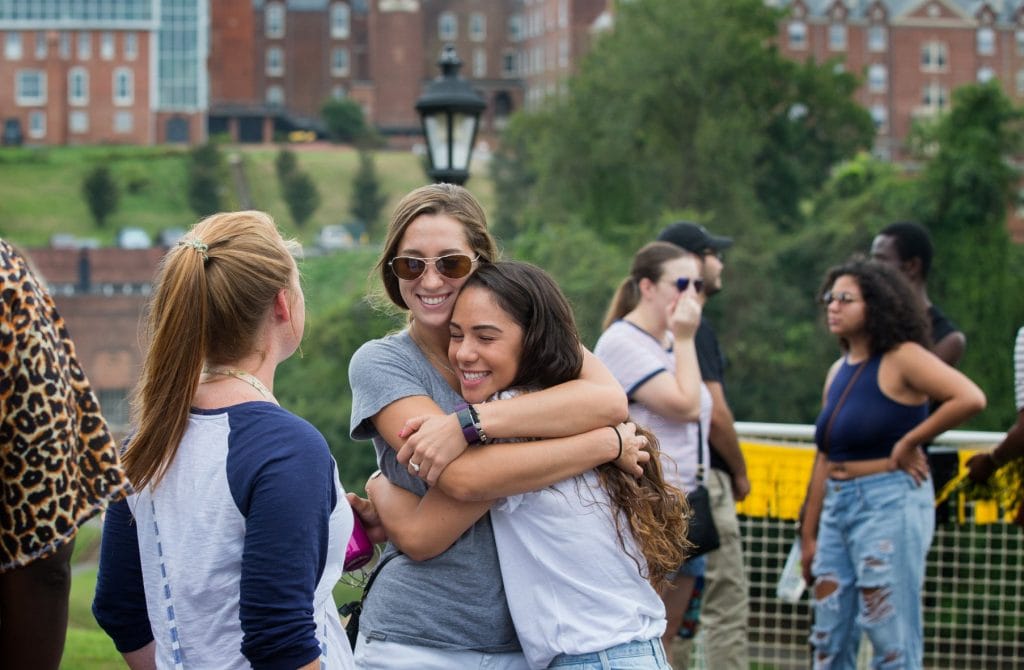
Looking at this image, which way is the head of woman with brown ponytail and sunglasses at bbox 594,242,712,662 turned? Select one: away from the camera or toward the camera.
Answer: toward the camera

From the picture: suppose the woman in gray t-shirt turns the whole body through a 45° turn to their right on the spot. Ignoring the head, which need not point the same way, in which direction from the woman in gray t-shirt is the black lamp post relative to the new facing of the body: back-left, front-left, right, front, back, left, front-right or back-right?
back

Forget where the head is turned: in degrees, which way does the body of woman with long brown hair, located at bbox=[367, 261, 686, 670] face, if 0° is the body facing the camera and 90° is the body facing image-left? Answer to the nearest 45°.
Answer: approximately 90°

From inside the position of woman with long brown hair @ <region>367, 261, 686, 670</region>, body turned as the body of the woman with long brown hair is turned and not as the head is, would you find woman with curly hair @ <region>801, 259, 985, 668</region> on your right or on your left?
on your right

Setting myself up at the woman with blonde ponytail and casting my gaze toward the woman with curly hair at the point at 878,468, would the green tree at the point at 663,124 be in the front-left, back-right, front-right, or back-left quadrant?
front-left

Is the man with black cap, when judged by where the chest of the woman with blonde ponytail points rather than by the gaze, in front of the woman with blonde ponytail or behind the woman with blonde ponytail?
in front

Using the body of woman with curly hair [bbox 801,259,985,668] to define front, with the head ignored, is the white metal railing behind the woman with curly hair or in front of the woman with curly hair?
behind

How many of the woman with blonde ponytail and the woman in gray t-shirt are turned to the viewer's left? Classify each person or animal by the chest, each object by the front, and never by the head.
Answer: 0

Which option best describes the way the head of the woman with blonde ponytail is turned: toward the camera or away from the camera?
away from the camera

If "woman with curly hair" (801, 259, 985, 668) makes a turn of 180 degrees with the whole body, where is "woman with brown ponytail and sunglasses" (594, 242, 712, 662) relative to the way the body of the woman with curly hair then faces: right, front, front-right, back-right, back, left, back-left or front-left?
back
